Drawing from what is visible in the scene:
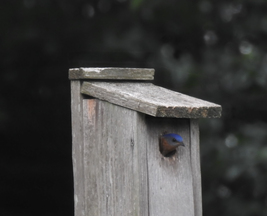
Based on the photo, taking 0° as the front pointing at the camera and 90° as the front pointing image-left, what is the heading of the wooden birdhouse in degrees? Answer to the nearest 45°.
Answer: approximately 315°
